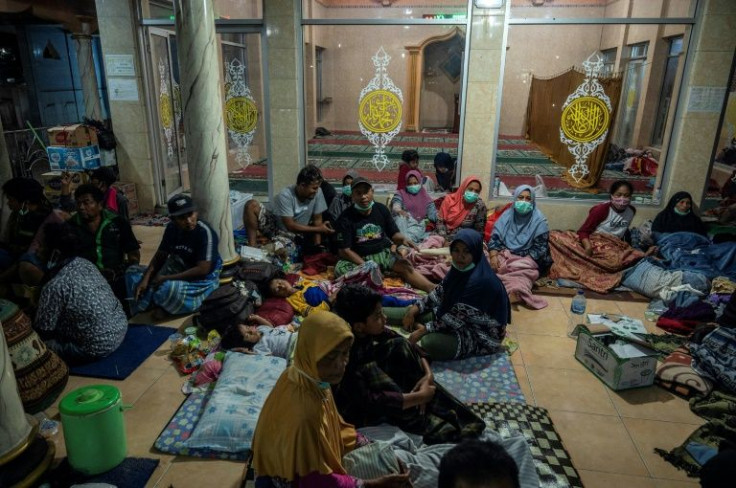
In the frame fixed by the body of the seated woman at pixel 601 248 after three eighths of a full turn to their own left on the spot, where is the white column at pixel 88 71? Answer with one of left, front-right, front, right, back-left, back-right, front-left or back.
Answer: back-left

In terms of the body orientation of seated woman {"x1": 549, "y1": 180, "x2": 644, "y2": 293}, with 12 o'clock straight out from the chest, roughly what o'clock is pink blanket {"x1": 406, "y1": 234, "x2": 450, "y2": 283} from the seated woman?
The pink blanket is roughly at 2 o'clock from the seated woman.

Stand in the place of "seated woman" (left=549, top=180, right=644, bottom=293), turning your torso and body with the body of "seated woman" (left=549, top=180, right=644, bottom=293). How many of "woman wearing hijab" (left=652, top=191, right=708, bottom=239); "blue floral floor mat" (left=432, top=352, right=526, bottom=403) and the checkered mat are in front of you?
2

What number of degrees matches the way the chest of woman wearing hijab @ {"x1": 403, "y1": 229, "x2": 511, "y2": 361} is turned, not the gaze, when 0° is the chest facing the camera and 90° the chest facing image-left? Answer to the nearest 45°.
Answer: approximately 45°

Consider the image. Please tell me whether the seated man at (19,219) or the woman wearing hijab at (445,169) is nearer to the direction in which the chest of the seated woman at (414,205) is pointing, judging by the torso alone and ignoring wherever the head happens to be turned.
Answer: the seated man

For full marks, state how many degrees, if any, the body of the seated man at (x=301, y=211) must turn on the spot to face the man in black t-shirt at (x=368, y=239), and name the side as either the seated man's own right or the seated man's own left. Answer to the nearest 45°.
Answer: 0° — they already face them

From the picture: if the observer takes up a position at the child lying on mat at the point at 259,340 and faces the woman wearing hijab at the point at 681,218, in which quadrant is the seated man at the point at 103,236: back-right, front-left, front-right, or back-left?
back-left

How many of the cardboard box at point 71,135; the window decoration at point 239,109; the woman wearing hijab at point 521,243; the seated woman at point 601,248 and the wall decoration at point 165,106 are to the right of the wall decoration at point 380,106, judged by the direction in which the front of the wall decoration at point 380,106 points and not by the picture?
3
